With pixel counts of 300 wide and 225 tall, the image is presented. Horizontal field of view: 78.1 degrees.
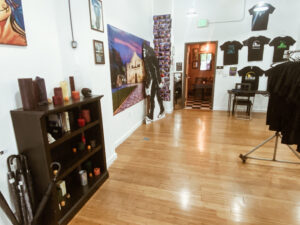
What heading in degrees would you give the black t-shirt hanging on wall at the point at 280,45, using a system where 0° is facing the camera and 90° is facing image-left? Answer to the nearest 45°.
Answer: approximately 0°

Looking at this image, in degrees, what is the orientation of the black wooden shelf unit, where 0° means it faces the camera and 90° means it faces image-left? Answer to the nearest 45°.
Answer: approximately 315°

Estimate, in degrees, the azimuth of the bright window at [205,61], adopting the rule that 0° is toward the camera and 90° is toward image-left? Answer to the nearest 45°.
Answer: approximately 0°
